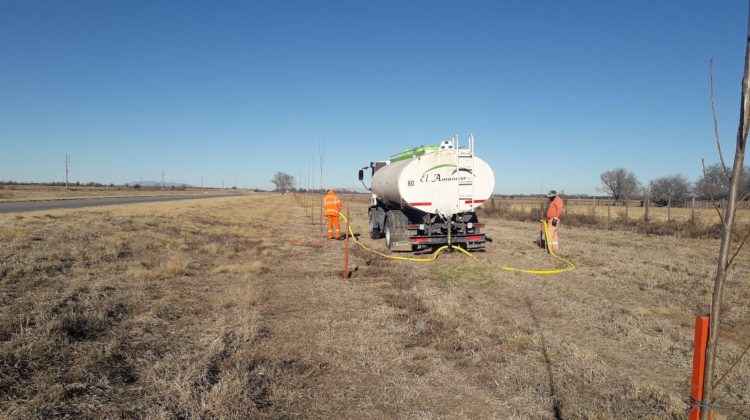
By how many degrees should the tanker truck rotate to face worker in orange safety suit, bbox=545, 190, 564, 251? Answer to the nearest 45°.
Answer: approximately 135° to its right

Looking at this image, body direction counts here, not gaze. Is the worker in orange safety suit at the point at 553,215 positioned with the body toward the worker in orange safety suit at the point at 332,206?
yes

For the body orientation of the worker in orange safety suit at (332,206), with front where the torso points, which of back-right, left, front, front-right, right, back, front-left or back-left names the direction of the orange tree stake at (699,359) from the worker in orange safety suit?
back

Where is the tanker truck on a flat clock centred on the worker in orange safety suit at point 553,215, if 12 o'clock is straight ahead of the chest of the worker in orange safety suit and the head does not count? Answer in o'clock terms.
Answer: The tanker truck is roughly at 1 o'clock from the worker in orange safety suit.

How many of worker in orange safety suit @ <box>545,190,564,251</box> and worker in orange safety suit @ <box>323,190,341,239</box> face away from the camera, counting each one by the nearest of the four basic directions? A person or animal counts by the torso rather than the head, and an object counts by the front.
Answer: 1

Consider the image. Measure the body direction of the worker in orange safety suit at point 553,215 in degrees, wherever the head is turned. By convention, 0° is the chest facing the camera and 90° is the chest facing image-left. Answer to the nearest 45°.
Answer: approximately 90°

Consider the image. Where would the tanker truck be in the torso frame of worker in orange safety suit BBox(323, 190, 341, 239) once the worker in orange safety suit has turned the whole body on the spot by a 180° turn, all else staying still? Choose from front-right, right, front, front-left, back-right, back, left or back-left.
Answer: front-left

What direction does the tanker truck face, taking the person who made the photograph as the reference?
facing away from the viewer and to the left of the viewer

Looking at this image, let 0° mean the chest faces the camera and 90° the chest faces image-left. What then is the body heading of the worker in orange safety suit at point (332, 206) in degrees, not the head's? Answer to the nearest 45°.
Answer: approximately 180°

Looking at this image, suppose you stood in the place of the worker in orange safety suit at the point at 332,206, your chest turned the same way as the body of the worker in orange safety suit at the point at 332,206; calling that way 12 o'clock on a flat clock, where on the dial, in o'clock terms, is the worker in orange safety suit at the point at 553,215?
the worker in orange safety suit at the point at 553,215 is roughly at 4 o'clock from the worker in orange safety suit at the point at 332,206.
